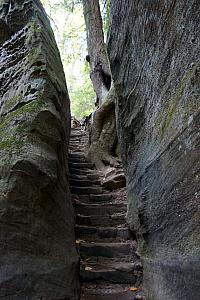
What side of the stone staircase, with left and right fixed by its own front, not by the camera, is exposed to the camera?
front
